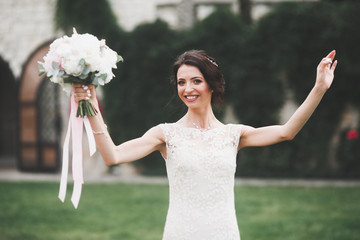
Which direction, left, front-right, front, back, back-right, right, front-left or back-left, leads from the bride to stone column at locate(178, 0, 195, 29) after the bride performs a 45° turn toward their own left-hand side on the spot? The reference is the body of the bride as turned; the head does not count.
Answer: back-left

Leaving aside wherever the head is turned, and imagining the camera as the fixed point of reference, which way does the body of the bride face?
toward the camera
